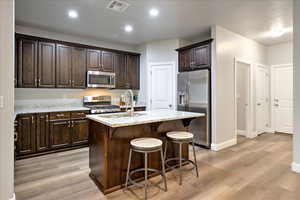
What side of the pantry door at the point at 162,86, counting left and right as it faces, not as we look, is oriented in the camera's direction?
front

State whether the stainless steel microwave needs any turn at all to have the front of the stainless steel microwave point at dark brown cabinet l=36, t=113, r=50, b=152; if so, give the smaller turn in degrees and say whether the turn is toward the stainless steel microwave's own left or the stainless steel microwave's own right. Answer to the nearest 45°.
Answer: approximately 45° to the stainless steel microwave's own right

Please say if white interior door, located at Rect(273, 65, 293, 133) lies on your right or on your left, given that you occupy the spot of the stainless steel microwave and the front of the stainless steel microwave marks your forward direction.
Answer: on your left

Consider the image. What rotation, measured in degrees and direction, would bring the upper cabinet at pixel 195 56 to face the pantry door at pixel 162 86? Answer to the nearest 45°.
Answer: approximately 90° to its right

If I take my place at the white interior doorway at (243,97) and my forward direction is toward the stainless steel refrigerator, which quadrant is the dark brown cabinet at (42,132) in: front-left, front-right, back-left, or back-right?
front-right

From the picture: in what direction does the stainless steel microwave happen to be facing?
toward the camera

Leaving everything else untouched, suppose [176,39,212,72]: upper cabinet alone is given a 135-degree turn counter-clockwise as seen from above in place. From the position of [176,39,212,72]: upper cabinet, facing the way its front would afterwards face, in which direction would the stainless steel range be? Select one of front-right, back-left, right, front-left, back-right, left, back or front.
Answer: back

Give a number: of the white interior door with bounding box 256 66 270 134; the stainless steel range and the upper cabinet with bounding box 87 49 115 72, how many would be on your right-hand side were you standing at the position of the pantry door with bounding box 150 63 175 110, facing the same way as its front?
2

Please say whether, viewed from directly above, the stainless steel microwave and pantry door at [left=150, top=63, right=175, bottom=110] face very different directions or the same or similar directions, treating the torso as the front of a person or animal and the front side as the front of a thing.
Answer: same or similar directions

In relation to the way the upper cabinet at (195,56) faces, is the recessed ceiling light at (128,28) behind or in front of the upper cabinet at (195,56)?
in front

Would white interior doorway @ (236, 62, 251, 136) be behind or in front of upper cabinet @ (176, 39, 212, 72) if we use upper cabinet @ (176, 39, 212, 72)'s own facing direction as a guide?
behind

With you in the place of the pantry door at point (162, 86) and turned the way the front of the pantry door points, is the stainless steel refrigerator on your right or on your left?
on your left

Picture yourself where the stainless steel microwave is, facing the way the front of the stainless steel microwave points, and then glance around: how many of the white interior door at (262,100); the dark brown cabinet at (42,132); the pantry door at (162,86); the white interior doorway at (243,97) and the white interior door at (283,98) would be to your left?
4

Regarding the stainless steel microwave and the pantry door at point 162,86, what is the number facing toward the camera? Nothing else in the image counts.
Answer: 2

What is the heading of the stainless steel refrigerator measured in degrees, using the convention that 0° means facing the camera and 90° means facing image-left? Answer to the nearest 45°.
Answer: approximately 45°
